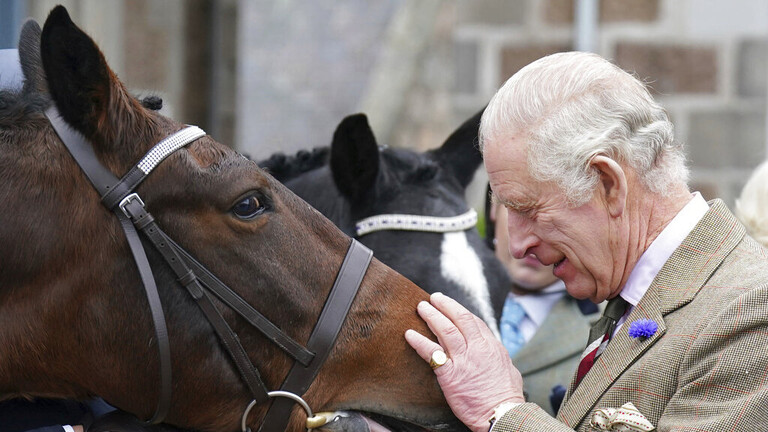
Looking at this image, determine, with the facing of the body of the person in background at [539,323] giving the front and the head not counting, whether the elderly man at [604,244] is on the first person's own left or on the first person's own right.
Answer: on the first person's own left

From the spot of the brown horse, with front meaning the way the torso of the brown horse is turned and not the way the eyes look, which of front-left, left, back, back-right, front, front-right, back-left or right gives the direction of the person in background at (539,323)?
front-left

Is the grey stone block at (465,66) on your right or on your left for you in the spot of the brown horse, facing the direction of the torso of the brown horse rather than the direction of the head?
on your left

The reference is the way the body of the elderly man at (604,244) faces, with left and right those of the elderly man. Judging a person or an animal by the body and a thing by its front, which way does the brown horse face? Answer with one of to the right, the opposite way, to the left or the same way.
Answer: the opposite way

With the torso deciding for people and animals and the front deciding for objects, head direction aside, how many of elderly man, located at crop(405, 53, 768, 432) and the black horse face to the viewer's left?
1

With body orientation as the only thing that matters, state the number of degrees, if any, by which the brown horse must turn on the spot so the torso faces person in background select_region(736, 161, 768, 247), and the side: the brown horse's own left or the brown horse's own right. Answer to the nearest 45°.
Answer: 0° — it already faces them

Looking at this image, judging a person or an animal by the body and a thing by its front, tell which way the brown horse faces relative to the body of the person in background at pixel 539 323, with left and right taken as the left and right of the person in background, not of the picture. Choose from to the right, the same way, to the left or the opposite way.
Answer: to the left

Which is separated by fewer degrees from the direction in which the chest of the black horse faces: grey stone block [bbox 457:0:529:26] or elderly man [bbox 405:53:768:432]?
the elderly man

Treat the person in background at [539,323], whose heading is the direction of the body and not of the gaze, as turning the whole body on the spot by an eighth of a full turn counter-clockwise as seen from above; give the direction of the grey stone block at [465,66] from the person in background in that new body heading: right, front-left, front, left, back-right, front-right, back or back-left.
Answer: back

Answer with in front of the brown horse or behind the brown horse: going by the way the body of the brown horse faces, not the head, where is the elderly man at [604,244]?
in front

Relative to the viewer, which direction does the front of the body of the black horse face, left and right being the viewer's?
facing the viewer and to the right of the viewer

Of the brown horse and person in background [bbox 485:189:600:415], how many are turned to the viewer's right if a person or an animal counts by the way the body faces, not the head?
1

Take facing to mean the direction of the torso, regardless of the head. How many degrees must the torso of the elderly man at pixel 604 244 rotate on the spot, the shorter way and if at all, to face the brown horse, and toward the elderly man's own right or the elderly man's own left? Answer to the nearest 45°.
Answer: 0° — they already face it

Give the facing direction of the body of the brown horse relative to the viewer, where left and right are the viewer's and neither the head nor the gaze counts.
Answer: facing to the right of the viewer

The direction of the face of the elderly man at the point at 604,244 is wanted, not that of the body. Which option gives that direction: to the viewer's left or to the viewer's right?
to the viewer's left

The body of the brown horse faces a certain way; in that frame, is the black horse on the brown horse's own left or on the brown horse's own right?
on the brown horse's own left

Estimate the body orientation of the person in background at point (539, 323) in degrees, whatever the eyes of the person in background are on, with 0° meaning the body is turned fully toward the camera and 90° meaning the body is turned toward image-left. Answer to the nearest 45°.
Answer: approximately 45°

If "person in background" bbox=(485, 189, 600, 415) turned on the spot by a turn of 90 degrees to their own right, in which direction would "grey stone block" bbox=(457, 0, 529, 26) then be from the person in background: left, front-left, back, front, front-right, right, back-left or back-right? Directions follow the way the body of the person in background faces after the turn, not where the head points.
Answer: front-right

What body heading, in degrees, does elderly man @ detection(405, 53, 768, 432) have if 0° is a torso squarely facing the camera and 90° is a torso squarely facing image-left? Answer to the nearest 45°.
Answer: approximately 90°

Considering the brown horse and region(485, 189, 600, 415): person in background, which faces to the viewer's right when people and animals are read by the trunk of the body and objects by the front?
the brown horse
